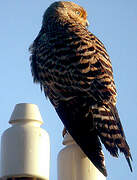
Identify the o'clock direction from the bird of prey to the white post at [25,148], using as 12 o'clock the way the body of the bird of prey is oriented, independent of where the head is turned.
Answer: The white post is roughly at 8 o'clock from the bird of prey.

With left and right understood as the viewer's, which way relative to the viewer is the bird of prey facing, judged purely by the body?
facing away from the viewer and to the left of the viewer
